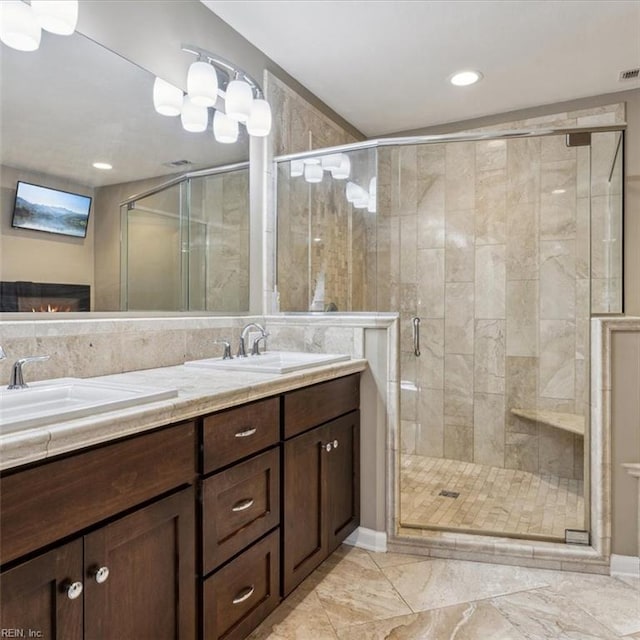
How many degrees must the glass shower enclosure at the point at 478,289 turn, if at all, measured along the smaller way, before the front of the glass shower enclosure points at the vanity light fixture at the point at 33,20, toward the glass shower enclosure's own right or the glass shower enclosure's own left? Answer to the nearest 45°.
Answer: approximately 45° to the glass shower enclosure's own right

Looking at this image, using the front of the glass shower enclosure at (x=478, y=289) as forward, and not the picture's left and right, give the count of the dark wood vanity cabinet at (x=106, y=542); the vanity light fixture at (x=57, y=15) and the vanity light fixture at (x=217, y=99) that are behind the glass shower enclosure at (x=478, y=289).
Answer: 0

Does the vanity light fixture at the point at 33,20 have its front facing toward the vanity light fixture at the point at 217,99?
no

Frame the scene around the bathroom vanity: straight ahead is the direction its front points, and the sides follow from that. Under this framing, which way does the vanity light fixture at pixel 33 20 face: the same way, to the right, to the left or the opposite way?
the same way

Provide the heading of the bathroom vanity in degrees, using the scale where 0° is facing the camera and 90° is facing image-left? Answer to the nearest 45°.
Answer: approximately 315°

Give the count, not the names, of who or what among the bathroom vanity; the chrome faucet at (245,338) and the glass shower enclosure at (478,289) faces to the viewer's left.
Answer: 0

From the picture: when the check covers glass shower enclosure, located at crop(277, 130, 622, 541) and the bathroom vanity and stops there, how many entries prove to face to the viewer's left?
0

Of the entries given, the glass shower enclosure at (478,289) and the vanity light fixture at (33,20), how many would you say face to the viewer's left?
0

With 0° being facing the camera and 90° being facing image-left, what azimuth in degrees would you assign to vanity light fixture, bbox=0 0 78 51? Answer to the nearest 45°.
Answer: approximately 315°

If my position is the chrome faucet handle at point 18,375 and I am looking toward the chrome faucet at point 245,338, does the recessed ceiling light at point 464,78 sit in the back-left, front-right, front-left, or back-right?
front-right

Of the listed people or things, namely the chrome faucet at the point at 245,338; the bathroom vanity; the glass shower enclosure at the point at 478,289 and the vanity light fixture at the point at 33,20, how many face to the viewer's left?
0

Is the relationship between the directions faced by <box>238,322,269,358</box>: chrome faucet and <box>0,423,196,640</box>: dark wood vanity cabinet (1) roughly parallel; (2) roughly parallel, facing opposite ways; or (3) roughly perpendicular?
roughly parallel

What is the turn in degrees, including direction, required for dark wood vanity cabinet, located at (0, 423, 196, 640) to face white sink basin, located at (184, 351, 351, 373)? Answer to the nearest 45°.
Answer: approximately 90° to its left
